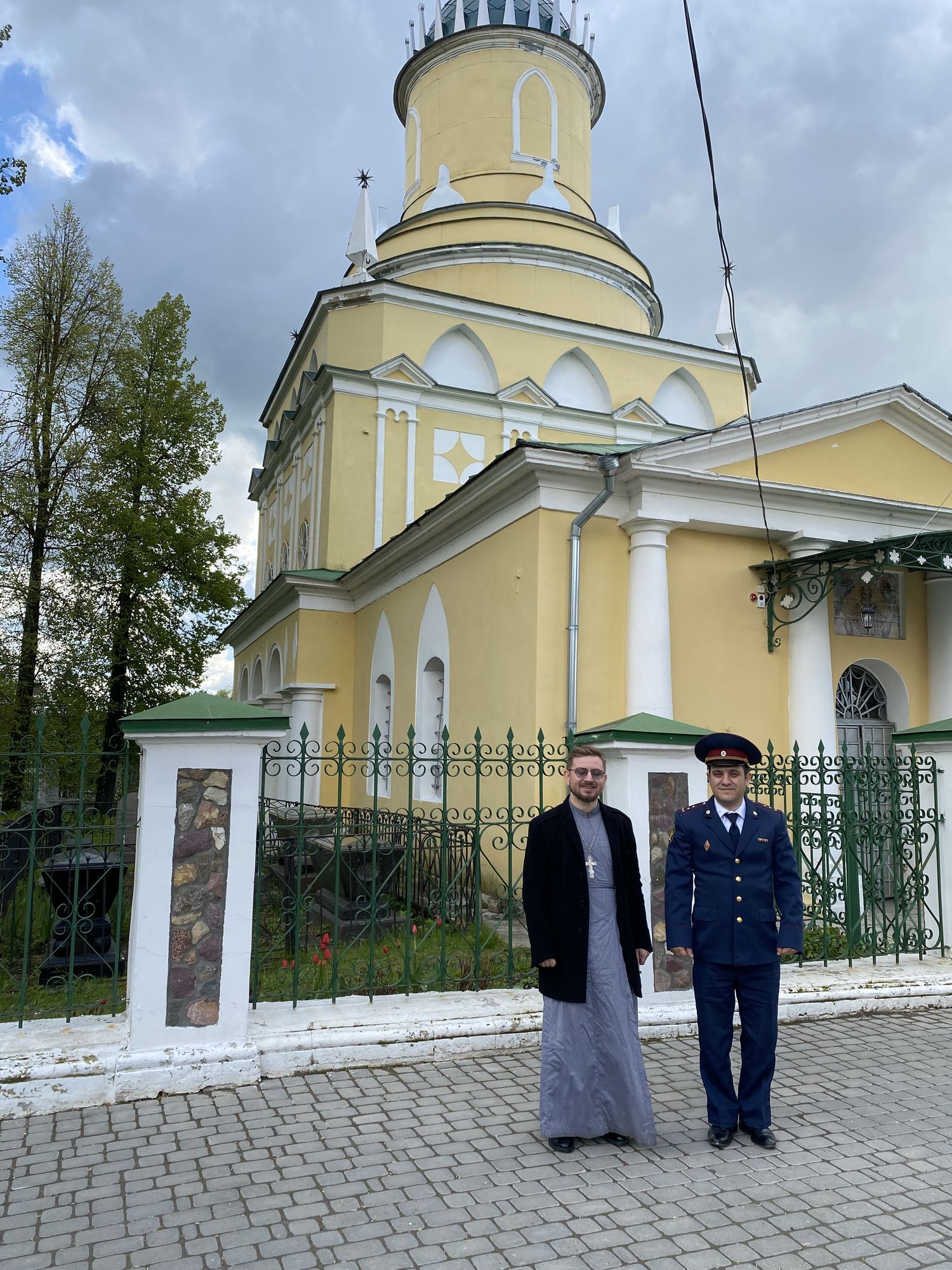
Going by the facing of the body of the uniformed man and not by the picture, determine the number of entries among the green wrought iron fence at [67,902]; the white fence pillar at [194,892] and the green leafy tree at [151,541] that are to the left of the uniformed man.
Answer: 0

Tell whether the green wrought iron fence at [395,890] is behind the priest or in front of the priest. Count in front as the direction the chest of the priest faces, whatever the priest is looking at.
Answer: behind

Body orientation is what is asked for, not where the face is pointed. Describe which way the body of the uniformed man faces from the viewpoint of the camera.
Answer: toward the camera

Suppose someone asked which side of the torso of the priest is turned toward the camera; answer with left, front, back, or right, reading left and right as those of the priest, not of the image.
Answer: front

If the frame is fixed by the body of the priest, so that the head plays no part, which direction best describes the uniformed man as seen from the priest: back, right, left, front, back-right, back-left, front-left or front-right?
left

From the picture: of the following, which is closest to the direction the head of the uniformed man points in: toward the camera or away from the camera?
toward the camera

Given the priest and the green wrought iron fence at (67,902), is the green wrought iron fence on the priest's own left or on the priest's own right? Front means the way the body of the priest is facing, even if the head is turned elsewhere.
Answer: on the priest's own right

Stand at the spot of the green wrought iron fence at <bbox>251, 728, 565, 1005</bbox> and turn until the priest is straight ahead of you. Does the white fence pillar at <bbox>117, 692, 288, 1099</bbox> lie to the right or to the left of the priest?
right

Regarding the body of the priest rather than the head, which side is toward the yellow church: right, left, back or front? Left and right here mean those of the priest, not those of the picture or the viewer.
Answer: back

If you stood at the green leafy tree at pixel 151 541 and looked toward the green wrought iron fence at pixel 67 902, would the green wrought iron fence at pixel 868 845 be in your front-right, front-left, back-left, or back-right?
front-left

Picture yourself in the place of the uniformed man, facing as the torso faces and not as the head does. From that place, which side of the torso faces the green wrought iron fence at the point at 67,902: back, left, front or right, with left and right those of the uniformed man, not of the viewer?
right

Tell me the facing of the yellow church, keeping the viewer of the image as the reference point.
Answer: facing the viewer and to the right of the viewer

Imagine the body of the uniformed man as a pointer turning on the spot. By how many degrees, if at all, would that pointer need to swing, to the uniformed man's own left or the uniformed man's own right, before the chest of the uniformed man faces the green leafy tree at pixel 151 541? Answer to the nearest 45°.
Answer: approximately 135° to the uniformed man's own right

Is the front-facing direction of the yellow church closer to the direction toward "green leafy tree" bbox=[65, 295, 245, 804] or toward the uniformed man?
the uniformed man

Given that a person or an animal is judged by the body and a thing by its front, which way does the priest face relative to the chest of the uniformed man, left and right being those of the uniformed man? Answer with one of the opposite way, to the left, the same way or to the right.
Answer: the same way

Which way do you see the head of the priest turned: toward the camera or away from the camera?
toward the camera

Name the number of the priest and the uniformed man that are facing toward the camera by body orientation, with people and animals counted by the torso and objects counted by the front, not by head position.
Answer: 2

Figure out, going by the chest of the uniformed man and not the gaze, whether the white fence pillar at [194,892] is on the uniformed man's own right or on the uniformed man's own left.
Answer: on the uniformed man's own right
